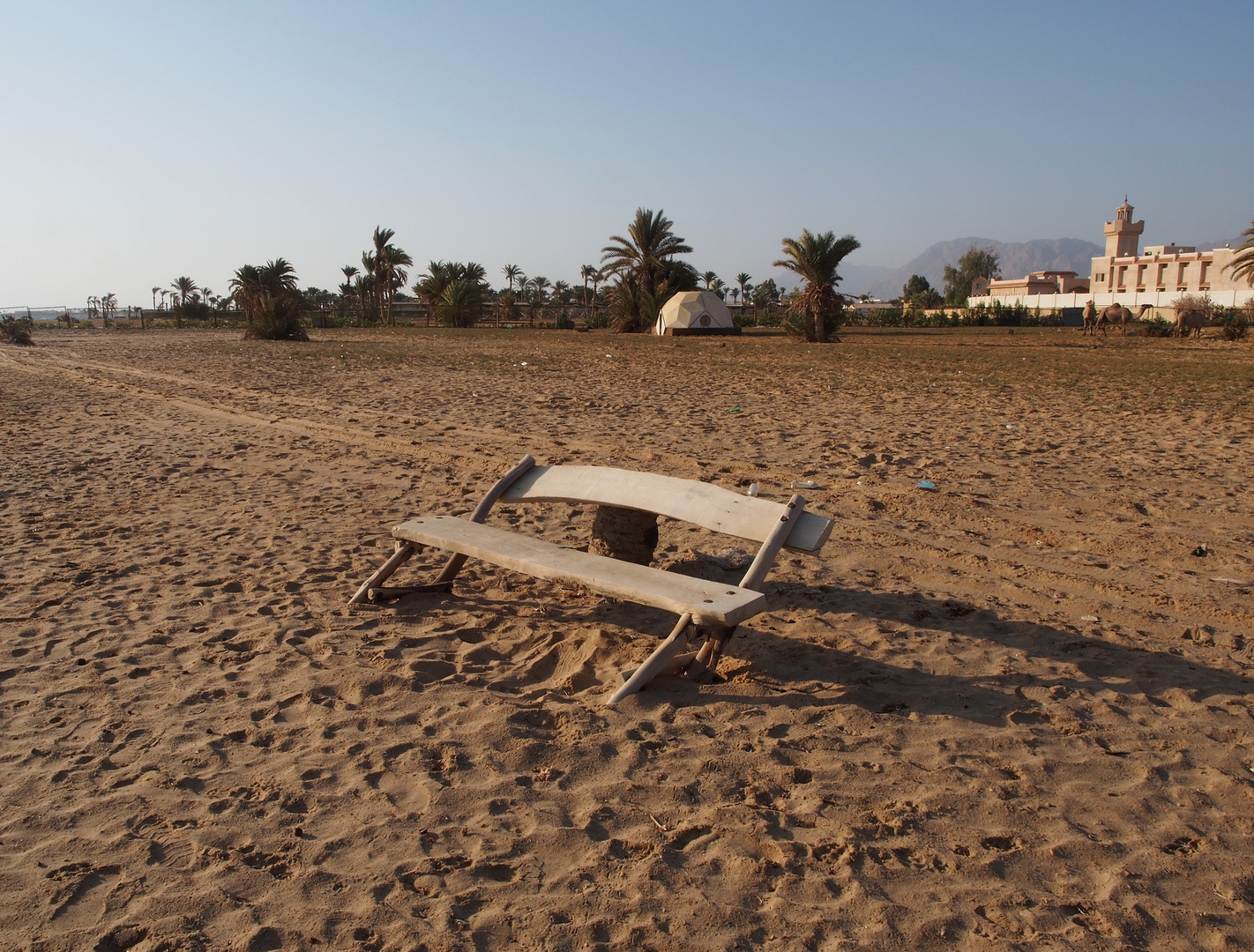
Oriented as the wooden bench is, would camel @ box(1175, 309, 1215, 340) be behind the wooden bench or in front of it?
behind

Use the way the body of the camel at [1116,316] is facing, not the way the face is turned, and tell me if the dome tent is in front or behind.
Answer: behind

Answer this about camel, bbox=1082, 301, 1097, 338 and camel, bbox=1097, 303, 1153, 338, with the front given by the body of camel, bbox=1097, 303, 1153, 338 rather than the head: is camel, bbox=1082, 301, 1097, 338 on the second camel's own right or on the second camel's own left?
on the second camel's own left

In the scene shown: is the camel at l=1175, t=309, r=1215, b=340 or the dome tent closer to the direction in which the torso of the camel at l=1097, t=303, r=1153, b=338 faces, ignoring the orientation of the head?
the camel

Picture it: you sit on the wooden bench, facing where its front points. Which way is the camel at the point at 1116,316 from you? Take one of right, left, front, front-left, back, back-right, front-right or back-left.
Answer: back

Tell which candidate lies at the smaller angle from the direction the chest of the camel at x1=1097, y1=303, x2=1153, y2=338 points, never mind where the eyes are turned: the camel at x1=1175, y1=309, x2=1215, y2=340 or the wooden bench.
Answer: the camel

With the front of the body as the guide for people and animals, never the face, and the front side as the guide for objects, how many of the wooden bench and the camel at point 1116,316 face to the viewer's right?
1

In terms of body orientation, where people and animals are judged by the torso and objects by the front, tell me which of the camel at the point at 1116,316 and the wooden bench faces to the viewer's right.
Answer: the camel

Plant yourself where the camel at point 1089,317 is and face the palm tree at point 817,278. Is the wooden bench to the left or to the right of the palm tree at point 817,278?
left

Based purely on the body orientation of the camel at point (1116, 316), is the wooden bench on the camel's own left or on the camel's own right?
on the camel's own right

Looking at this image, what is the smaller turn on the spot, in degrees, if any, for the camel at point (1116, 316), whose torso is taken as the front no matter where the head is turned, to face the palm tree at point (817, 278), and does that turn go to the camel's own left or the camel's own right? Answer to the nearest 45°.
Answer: approximately 135° to the camel's own right

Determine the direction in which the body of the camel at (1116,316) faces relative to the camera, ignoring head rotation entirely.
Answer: to the viewer's right

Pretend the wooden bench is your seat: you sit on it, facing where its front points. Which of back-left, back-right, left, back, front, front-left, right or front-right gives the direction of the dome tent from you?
back-right

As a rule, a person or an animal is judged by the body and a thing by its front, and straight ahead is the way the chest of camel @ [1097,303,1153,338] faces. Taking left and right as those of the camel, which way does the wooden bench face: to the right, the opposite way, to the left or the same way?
to the right
